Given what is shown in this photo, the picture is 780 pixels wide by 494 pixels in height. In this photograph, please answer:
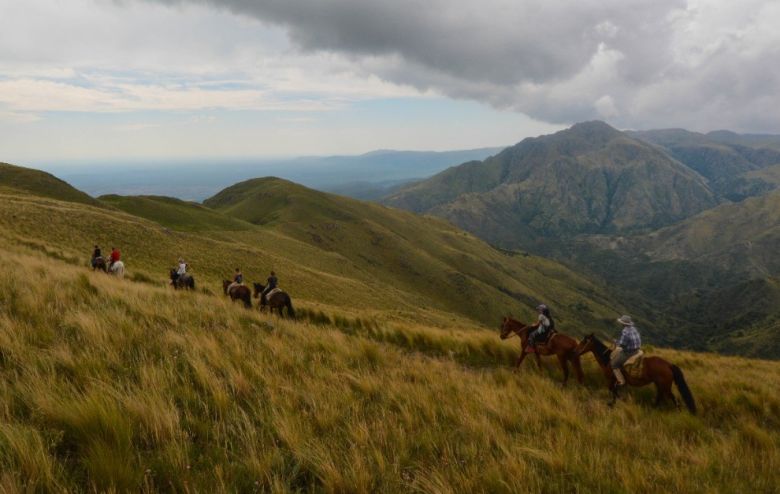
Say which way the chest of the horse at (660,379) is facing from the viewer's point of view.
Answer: to the viewer's left

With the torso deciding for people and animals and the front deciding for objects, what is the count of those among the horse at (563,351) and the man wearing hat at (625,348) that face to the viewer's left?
2

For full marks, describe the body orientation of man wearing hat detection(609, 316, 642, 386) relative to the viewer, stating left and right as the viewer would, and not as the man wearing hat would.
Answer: facing to the left of the viewer

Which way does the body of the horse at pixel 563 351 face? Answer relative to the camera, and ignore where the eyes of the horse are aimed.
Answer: to the viewer's left

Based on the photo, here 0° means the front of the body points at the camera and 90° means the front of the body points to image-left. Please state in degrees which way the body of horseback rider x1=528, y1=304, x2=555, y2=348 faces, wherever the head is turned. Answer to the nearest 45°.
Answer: approximately 90°

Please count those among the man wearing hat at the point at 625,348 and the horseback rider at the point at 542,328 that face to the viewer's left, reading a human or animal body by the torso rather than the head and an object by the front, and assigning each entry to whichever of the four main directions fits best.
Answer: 2
